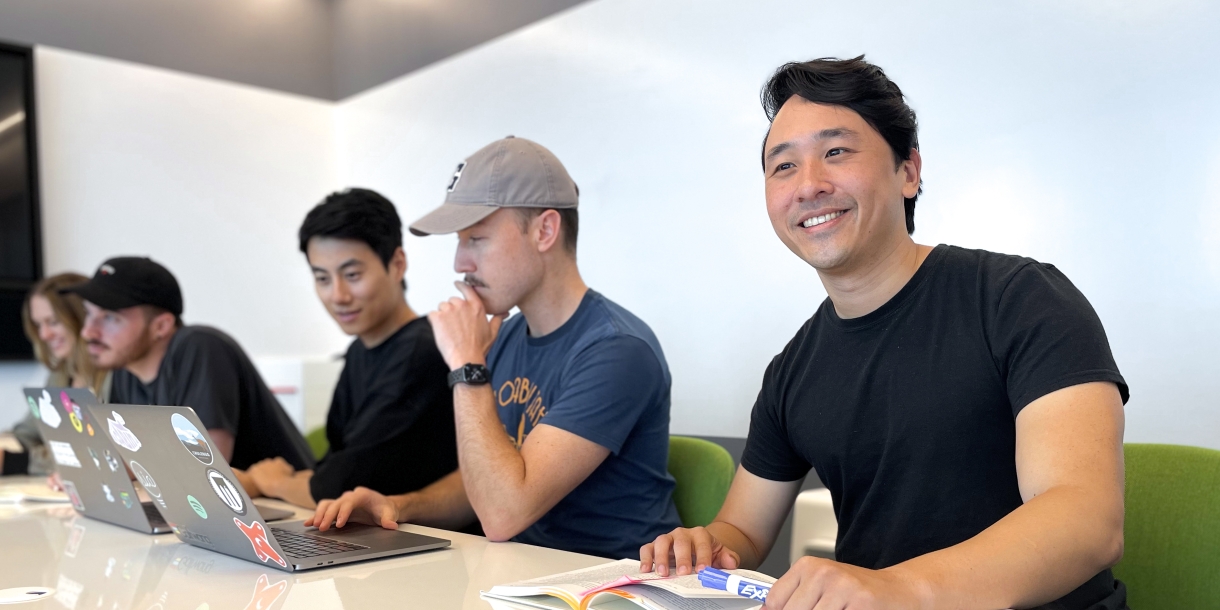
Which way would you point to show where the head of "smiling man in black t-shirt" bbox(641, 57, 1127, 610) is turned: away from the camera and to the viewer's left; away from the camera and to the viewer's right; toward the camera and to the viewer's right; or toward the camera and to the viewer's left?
toward the camera and to the viewer's left

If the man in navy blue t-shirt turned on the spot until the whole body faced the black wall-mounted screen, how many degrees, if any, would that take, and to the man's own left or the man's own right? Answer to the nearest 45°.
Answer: approximately 90° to the man's own right

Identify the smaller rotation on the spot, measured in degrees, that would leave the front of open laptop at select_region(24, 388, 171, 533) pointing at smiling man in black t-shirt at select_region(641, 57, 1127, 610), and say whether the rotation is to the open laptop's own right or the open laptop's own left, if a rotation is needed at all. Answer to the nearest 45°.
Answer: approximately 90° to the open laptop's own right

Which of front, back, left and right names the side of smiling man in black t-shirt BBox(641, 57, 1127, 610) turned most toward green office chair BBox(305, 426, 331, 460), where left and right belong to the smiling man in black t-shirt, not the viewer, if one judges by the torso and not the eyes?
right

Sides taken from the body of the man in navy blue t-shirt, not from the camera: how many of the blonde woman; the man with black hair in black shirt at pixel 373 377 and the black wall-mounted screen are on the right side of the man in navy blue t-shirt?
3

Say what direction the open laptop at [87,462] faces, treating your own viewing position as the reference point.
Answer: facing away from the viewer and to the right of the viewer

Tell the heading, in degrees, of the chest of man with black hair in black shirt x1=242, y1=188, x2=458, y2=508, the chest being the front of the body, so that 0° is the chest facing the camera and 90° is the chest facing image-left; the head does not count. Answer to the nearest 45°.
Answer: approximately 45°

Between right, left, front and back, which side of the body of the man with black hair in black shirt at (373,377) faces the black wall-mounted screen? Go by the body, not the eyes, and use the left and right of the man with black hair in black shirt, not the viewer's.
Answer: right

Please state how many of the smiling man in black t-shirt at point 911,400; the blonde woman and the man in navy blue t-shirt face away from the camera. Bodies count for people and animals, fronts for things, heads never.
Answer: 0

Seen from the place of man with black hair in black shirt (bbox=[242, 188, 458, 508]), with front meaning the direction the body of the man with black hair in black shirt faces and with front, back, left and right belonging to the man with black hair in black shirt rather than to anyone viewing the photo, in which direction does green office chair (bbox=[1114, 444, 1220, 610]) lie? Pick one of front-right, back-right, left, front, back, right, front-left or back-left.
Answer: left

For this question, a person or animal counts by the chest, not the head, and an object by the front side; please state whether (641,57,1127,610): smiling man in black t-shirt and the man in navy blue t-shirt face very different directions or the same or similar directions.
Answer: same or similar directions

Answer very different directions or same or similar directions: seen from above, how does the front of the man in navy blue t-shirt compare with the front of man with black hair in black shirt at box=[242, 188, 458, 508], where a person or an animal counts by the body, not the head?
same or similar directions

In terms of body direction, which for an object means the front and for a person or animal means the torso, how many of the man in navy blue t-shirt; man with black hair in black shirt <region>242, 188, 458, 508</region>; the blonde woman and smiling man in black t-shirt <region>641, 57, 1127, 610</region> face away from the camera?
0

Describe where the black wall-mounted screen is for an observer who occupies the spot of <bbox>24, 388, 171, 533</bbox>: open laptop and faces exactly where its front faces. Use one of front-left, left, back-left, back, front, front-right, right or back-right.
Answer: front-left
